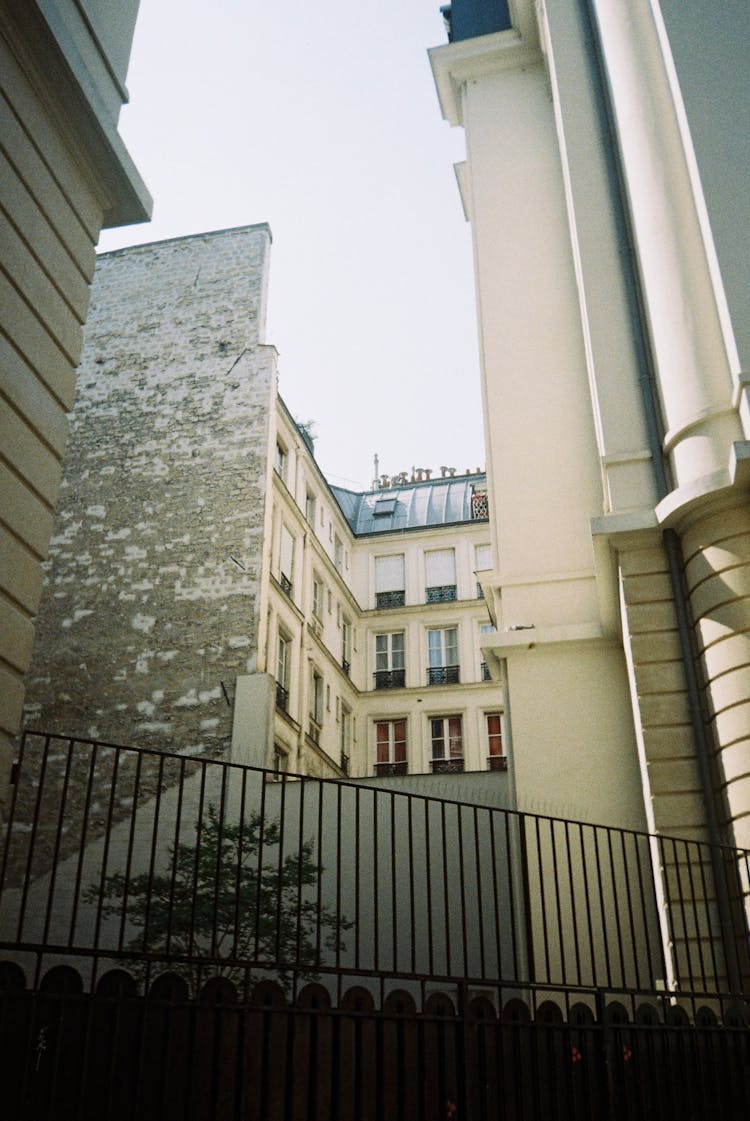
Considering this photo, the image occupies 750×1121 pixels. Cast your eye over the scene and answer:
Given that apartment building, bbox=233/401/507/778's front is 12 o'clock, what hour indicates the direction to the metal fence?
The metal fence is roughly at 12 o'clock from the apartment building.

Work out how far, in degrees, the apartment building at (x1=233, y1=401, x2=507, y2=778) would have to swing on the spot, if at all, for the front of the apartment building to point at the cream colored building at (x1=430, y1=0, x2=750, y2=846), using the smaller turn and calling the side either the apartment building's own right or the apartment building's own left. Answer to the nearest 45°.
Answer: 0° — it already faces it

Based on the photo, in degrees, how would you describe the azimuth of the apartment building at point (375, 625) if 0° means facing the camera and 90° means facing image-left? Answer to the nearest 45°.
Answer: approximately 0°
